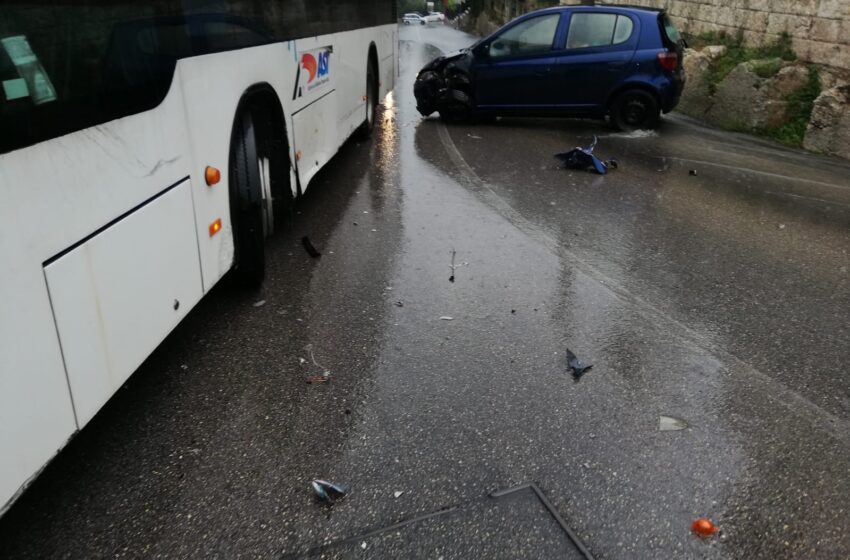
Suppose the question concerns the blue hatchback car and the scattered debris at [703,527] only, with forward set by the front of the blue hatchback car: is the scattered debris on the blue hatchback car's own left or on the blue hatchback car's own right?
on the blue hatchback car's own left

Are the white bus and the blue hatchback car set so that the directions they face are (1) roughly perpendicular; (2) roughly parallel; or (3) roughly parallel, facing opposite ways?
roughly perpendicular

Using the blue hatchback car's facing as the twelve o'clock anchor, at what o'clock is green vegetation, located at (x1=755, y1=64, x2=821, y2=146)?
The green vegetation is roughly at 6 o'clock from the blue hatchback car.

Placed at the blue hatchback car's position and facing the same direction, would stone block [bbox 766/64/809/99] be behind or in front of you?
behind

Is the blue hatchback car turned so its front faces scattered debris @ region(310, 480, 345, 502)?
no

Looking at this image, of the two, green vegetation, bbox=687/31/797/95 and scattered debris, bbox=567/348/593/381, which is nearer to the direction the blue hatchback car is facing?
the scattered debris

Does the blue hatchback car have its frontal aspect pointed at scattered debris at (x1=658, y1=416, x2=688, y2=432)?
no

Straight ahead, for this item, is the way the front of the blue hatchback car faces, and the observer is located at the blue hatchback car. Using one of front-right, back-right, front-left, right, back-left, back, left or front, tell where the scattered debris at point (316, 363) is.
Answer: left

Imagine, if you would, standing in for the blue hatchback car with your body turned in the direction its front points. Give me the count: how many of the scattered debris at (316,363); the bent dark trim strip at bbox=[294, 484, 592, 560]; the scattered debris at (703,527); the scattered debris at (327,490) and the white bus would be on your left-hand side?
5

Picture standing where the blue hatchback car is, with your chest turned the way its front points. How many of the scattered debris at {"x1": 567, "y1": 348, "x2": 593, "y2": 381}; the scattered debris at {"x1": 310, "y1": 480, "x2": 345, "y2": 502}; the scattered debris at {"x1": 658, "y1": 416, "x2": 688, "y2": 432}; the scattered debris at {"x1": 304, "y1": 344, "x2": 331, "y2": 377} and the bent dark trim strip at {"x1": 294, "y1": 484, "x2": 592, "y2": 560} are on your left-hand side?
5

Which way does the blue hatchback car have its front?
to the viewer's left

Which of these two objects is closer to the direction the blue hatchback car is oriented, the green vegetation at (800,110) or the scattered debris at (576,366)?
the scattered debris
